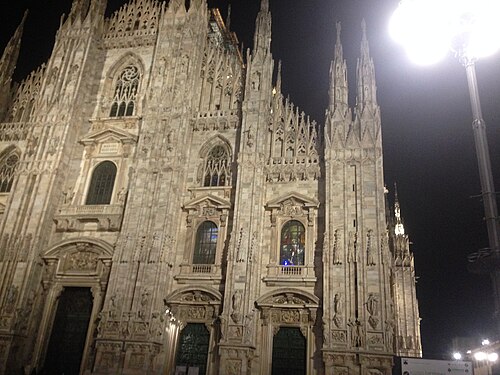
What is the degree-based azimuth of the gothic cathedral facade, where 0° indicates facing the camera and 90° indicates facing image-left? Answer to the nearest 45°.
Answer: approximately 0°
